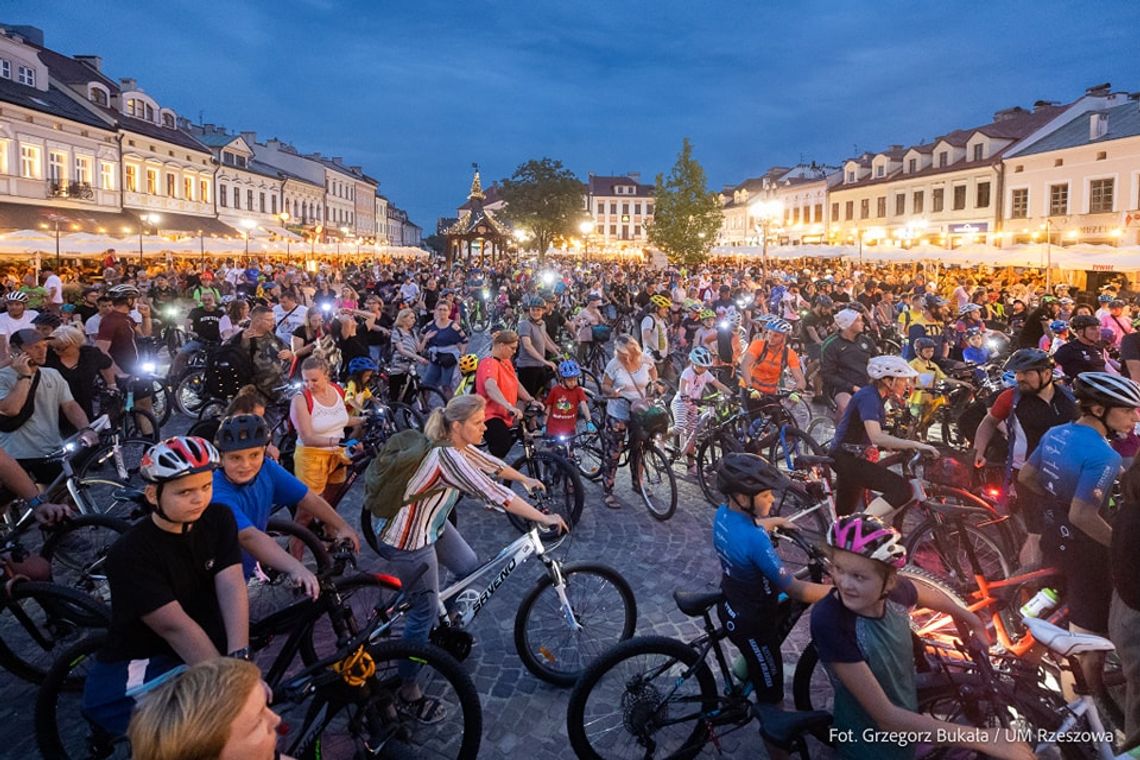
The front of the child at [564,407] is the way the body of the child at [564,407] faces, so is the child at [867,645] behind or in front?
in front

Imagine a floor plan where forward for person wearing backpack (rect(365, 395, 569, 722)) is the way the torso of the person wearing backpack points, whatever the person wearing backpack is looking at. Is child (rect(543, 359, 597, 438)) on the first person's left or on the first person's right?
on the first person's left

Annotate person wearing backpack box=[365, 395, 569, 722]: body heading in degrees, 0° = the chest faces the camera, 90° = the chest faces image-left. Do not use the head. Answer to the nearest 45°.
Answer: approximately 270°

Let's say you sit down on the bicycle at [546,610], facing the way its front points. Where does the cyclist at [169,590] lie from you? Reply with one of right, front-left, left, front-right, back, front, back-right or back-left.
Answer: back-right

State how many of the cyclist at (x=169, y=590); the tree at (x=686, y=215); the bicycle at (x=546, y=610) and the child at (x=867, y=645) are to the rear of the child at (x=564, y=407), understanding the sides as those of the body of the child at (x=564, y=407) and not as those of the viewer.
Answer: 1

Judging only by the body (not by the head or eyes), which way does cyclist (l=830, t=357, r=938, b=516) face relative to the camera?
to the viewer's right

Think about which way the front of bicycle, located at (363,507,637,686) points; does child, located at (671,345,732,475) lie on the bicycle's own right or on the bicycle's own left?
on the bicycle's own left

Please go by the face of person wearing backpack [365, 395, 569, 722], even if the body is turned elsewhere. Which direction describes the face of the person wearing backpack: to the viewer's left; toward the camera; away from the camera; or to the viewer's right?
to the viewer's right

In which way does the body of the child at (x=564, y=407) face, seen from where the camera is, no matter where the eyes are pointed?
toward the camera

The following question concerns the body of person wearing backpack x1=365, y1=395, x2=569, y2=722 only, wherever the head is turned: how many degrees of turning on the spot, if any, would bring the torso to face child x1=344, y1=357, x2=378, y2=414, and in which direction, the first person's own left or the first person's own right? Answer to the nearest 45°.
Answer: approximately 90° to the first person's own left
